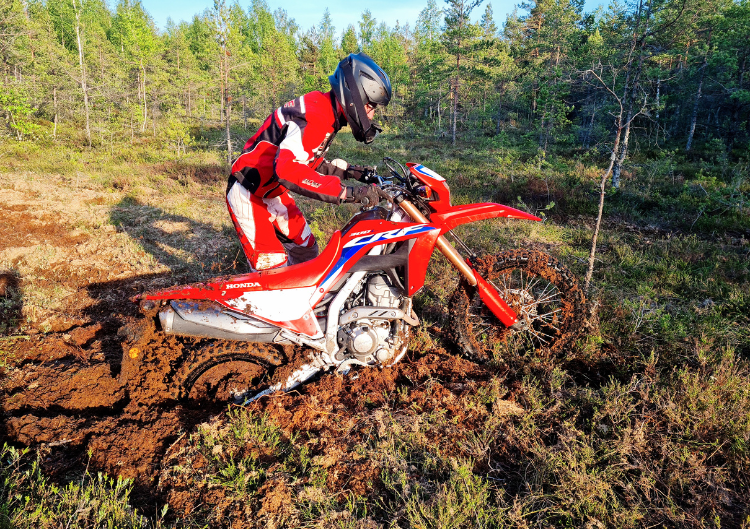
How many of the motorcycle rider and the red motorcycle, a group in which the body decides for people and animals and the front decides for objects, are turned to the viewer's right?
2

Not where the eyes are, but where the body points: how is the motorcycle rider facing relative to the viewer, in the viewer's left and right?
facing to the right of the viewer

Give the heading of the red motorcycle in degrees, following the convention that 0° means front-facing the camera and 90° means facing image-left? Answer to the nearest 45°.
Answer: approximately 270°

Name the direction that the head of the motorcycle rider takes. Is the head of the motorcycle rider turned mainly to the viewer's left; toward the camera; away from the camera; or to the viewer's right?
to the viewer's right
